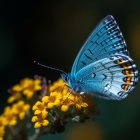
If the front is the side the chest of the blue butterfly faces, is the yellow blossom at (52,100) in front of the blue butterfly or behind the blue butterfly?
in front

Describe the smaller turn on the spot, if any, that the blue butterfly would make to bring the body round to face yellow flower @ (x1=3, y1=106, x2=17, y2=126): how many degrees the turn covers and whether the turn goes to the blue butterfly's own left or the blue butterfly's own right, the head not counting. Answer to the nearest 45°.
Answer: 0° — it already faces it

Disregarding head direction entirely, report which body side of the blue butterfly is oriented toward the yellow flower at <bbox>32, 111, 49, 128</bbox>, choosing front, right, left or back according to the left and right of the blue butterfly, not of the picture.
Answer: front

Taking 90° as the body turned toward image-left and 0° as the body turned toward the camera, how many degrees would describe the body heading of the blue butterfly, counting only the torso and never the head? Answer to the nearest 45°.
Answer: approximately 90°
